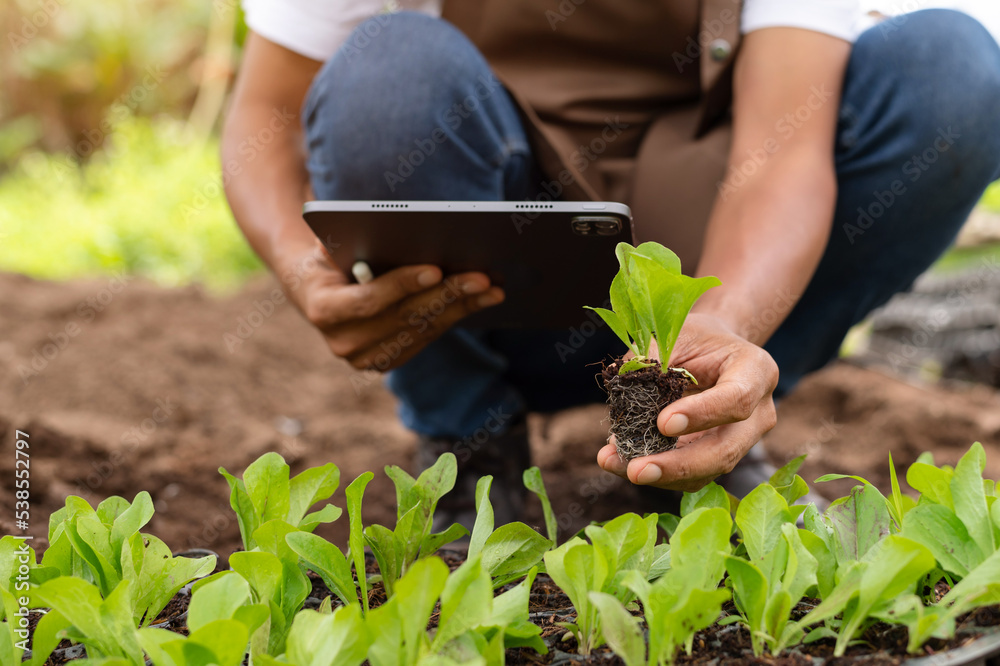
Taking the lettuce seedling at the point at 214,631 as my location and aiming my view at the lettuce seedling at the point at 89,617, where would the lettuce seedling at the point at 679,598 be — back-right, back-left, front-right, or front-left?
back-right

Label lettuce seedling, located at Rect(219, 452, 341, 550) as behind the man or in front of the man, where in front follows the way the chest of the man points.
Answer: in front

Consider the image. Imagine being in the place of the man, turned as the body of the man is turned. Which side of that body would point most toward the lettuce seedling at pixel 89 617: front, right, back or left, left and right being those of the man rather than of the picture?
front

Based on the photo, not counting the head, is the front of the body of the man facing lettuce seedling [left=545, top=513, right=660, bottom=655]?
yes

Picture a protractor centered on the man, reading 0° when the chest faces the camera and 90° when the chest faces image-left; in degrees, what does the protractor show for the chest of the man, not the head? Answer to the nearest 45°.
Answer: approximately 0°

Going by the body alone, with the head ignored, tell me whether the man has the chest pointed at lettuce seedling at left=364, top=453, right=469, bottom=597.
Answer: yes

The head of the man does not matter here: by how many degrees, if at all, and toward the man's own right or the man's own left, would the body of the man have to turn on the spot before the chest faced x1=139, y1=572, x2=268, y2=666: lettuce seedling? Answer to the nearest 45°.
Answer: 0° — they already face it

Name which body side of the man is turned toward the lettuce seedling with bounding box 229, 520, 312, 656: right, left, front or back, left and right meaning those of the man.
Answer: front

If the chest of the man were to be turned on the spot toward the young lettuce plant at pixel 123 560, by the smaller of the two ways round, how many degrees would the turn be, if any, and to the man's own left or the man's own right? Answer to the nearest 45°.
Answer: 0° — they already face it

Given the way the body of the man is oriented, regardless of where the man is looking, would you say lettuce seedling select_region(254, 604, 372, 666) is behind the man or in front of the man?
in front
